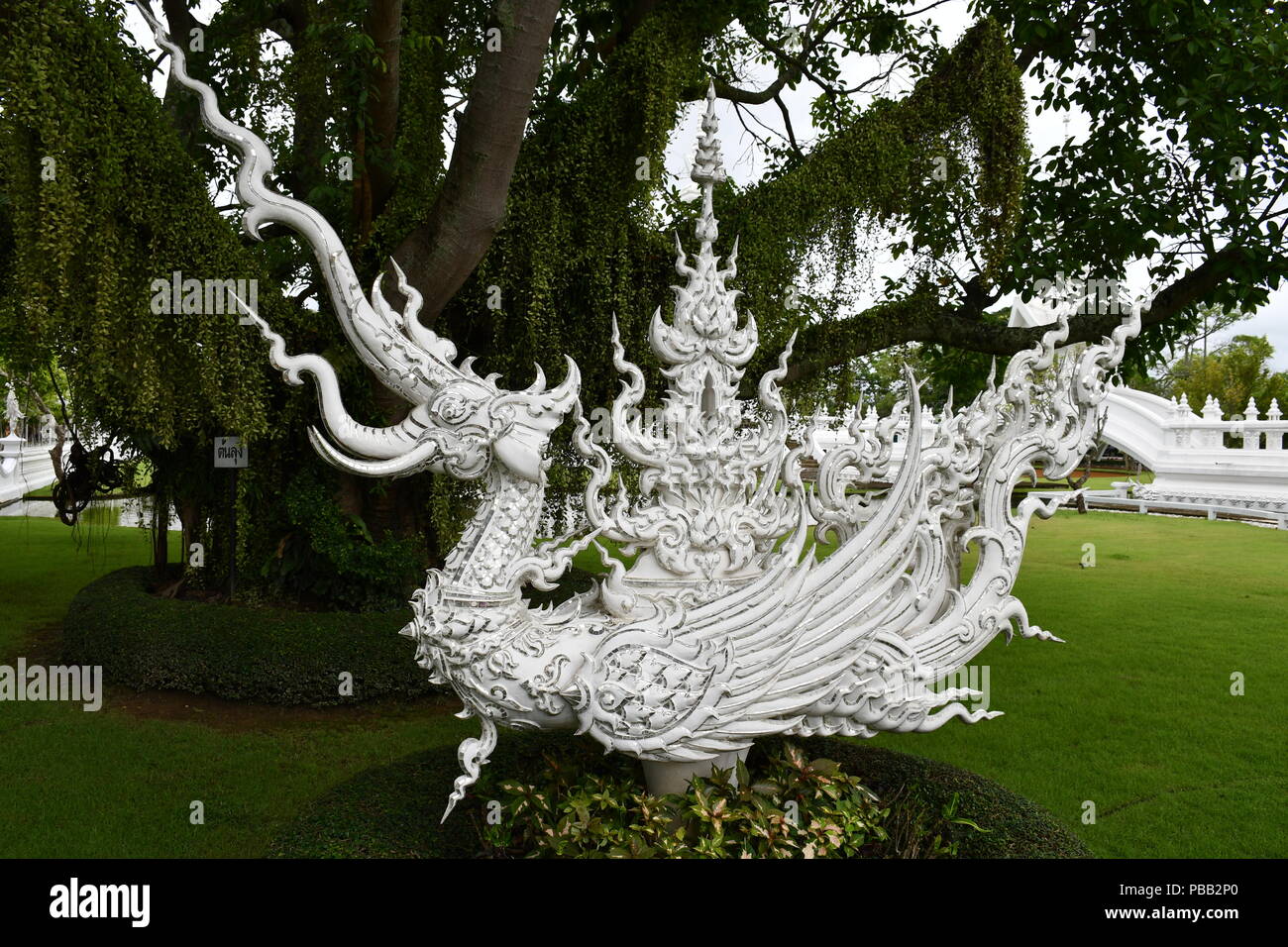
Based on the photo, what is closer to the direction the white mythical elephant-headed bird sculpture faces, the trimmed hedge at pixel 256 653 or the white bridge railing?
the trimmed hedge

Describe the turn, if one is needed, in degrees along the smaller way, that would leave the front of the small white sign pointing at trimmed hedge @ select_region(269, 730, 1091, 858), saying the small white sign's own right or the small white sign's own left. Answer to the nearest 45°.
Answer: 0° — it already faces it

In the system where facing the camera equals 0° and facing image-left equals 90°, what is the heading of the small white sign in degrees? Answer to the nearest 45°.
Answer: approximately 0°

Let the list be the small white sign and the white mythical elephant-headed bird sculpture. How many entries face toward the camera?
1

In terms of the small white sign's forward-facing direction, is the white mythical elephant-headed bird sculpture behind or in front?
in front

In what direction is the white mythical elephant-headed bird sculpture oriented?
to the viewer's left
